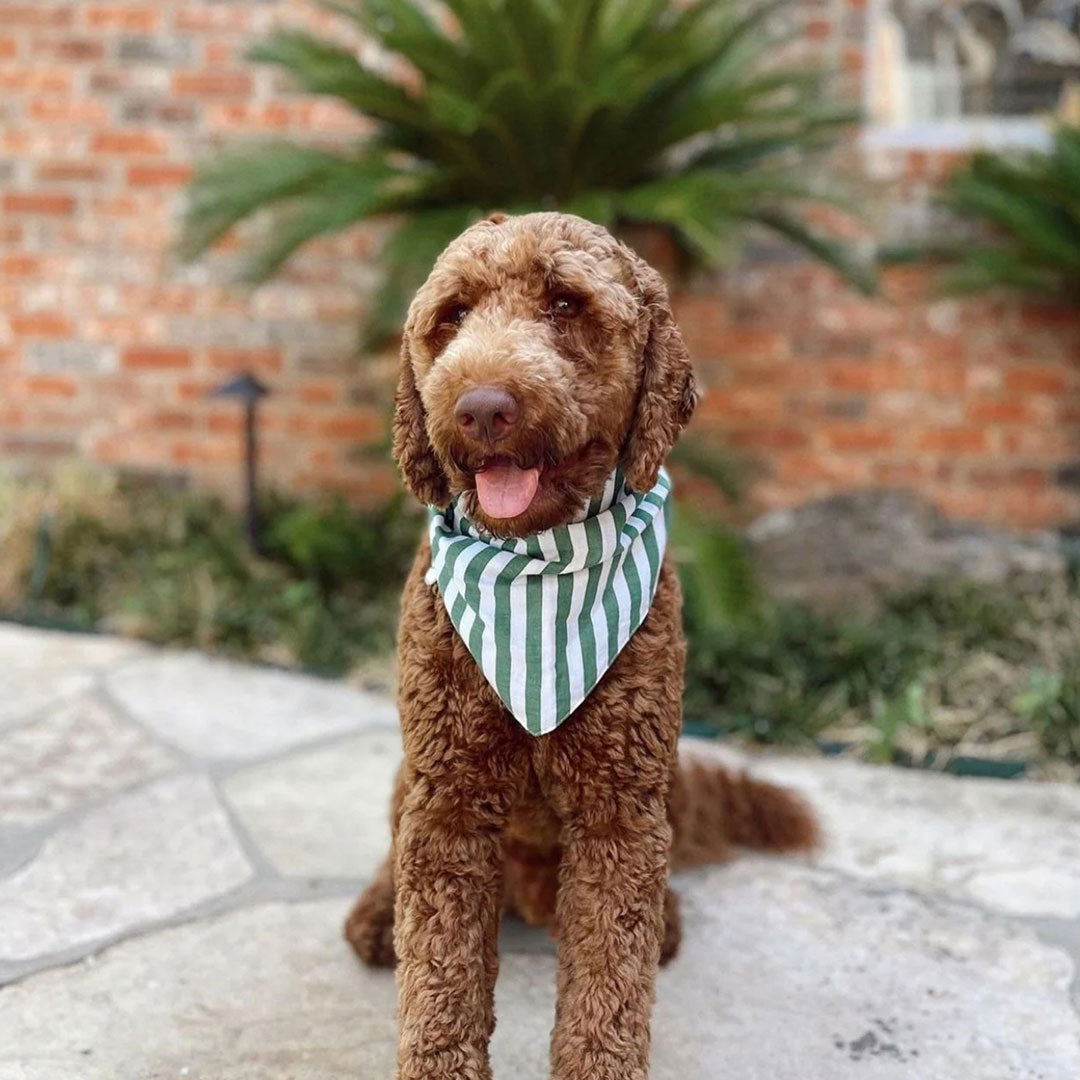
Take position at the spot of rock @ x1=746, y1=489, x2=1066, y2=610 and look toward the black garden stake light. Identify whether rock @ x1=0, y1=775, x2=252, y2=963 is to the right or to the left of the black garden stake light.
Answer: left

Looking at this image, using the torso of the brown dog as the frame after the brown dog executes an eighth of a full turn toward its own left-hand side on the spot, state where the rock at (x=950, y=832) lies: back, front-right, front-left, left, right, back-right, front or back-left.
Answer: left

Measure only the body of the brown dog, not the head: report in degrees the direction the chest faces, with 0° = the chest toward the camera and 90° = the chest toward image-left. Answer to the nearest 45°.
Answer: approximately 0°

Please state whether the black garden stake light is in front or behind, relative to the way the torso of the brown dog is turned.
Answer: behind

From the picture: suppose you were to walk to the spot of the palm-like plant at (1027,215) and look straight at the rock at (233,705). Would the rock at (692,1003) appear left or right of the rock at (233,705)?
left

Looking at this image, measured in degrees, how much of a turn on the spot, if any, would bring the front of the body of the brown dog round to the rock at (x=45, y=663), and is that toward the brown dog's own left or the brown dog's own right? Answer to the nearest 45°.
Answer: approximately 135° to the brown dog's own right

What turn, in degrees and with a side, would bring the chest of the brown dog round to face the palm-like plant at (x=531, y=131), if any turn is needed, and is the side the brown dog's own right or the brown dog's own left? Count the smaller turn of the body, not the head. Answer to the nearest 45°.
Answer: approximately 180°

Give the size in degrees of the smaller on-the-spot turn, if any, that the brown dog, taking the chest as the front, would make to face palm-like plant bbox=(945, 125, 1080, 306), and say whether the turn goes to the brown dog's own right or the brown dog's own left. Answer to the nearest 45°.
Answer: approximately 135° to the brown dog's own left
